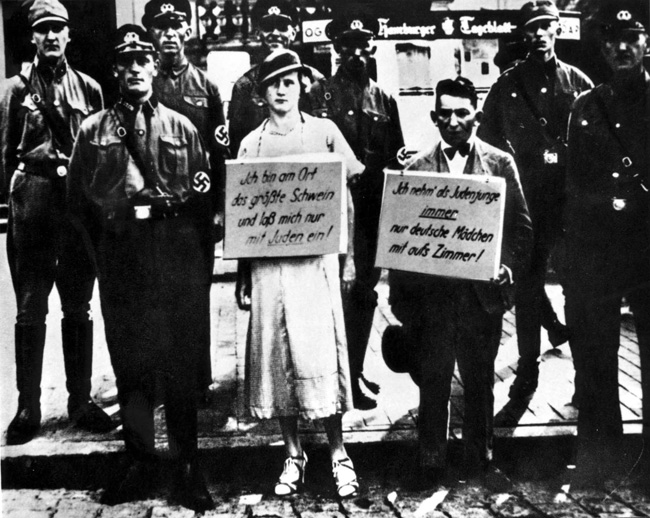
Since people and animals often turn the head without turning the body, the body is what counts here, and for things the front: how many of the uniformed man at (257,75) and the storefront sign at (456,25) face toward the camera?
2

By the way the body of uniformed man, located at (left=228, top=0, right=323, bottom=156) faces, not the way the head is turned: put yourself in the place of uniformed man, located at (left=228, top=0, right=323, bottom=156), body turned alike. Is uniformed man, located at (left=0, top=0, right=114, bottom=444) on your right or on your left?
on your right

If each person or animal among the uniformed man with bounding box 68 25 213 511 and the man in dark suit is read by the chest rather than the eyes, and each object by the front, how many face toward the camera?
2

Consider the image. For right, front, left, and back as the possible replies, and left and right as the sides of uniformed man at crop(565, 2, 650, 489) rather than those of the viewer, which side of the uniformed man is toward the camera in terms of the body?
front

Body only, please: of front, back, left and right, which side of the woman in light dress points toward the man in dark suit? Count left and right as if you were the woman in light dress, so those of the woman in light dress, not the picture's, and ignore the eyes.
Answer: left

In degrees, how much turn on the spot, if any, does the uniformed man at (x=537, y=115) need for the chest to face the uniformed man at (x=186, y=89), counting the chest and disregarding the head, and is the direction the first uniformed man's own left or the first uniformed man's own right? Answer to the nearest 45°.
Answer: approximately 90° to the first uniformed man's own right

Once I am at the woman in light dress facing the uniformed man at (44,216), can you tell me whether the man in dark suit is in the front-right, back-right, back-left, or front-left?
back-right

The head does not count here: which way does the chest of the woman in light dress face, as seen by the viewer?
toward the camera

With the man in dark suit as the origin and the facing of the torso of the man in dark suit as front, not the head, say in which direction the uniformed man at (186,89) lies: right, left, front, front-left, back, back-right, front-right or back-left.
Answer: right

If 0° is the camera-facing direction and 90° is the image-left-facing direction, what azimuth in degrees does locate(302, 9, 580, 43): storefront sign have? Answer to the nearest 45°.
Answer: approximately 0°
